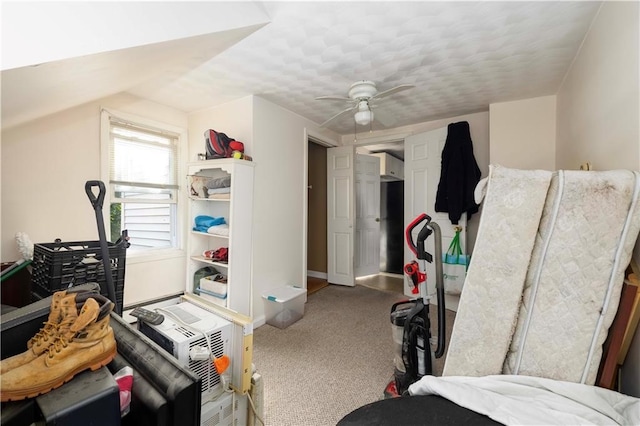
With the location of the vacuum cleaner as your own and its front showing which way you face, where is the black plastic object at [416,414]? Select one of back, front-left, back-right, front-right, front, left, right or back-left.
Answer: front-left

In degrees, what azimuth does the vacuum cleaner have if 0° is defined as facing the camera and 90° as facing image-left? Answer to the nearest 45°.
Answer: approximately 45°

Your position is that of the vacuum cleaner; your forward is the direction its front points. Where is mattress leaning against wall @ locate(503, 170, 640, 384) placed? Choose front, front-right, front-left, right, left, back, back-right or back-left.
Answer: back
